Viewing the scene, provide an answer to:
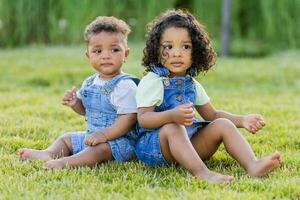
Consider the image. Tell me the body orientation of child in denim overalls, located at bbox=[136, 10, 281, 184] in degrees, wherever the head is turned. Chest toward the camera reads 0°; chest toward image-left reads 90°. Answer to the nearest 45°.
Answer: approximately 315°

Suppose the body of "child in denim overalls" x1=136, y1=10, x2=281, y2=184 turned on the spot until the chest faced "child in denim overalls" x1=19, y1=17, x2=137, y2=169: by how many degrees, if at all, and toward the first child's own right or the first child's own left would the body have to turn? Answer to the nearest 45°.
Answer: approximately 135° to the first child's own right

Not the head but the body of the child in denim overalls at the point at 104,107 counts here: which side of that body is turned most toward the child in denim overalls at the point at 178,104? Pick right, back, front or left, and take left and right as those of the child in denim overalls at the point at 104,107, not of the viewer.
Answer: left
